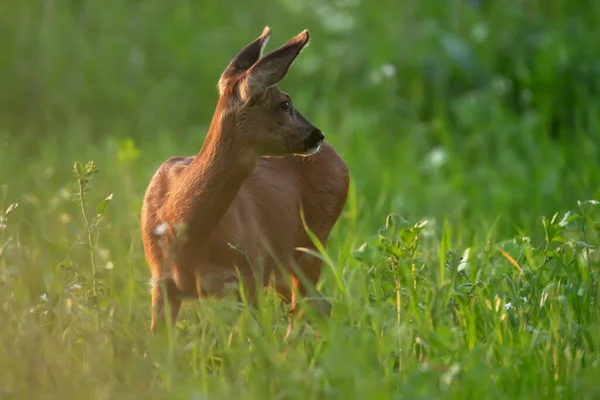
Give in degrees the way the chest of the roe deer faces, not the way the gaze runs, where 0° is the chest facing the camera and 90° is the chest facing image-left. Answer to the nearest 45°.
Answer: approximately 45°

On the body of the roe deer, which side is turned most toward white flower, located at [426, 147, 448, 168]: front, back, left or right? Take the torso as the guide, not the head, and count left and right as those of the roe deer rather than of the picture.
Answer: back
